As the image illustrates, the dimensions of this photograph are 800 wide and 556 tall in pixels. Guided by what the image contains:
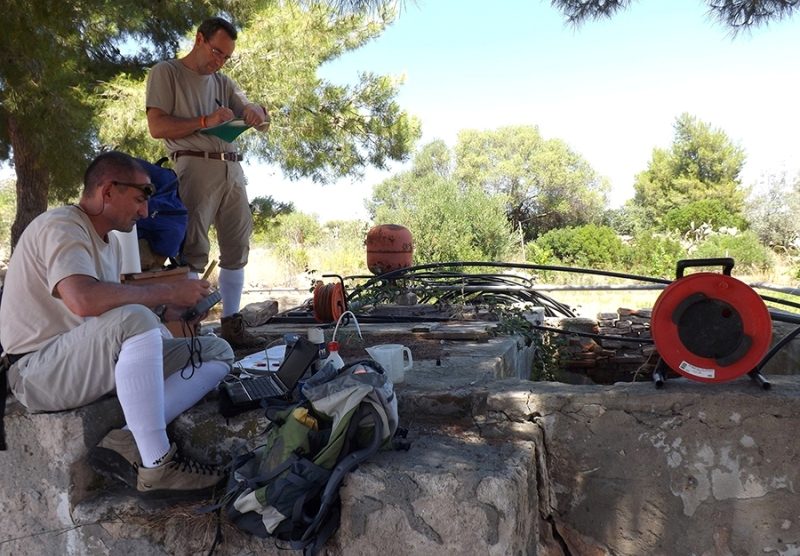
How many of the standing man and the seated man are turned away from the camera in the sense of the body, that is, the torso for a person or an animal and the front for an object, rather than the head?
0

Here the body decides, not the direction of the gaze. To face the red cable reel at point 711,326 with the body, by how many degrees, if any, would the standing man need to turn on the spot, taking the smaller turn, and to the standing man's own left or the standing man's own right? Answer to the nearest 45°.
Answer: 0° — they already face it

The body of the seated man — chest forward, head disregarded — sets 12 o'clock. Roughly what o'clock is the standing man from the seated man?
The standing man is roughly at 10 o'clock from the seated man.

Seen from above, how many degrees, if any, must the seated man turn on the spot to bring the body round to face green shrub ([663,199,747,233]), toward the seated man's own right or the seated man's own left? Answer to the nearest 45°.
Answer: approximately 45° to the seated man's own left

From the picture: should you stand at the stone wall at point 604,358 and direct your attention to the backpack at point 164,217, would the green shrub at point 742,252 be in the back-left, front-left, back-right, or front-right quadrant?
back-right

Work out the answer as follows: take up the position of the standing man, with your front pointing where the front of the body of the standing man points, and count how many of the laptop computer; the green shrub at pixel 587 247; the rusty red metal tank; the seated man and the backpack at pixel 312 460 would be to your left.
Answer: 2

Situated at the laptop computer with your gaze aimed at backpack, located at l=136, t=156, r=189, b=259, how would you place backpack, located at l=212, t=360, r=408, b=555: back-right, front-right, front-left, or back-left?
back-left

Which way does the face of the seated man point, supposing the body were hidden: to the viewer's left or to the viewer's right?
to the viewer's right

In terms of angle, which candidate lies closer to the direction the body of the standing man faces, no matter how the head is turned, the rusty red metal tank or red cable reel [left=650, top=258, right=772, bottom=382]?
the red cable reel

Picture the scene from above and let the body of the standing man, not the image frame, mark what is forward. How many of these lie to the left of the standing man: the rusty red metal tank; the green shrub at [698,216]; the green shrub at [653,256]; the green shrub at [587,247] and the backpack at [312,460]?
4

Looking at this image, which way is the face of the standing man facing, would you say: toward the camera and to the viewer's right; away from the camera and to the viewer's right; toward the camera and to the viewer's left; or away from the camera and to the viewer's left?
toward the camera and to the viewer's right

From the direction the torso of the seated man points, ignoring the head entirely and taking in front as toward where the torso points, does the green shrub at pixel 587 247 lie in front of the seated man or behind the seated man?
in front

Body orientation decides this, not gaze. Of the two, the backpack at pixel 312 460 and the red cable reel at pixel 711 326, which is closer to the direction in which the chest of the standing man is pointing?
the red cable reel

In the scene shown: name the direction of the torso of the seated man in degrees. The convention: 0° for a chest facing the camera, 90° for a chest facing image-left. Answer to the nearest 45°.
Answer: approximately 270°

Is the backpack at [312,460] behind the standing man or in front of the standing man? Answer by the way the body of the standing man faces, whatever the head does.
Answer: in front
